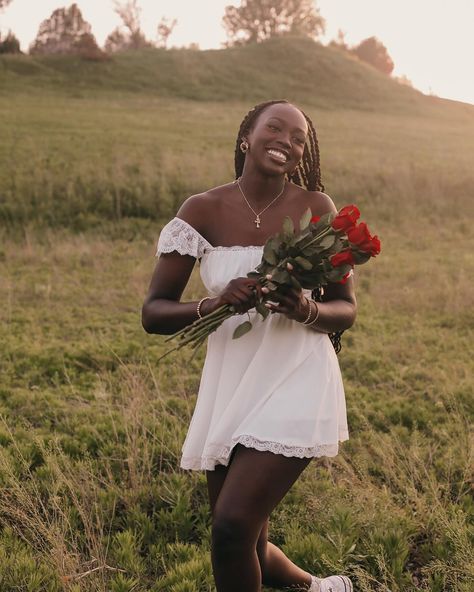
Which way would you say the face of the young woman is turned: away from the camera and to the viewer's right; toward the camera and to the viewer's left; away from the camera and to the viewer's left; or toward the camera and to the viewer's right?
toward the camera and to the viewer's right

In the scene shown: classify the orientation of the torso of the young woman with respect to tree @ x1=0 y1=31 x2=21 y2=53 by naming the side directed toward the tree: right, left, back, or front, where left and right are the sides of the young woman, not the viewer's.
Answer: back

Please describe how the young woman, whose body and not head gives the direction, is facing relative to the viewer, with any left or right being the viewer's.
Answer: facing the viewer
